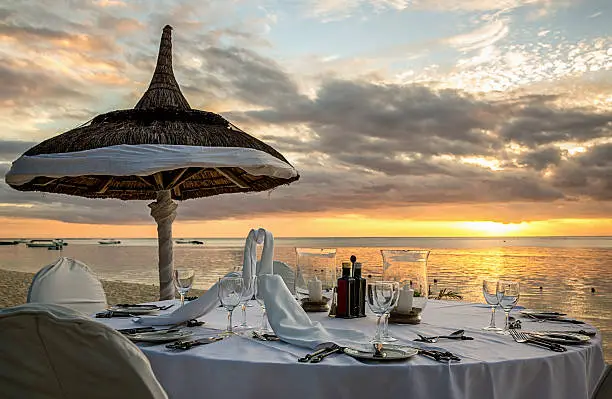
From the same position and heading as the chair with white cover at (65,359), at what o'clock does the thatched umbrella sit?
The thatched umbrella is roughly at 11 o'clock from the chair with white cover.

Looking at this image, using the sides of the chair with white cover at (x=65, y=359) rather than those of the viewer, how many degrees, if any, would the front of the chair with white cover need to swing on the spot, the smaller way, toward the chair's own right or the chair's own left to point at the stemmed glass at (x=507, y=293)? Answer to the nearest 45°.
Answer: approximately 45° to the chair's own right

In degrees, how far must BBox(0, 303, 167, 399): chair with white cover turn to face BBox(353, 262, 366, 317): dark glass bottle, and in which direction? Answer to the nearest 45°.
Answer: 0° — it already faces it

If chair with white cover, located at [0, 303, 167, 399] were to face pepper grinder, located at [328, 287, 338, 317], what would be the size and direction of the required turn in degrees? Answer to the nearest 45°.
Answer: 0° — it already faces it

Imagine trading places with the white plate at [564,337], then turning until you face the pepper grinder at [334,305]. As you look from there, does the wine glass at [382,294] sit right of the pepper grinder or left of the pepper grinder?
left

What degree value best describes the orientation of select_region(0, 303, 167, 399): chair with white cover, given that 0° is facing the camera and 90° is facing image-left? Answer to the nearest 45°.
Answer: approximately 225°
